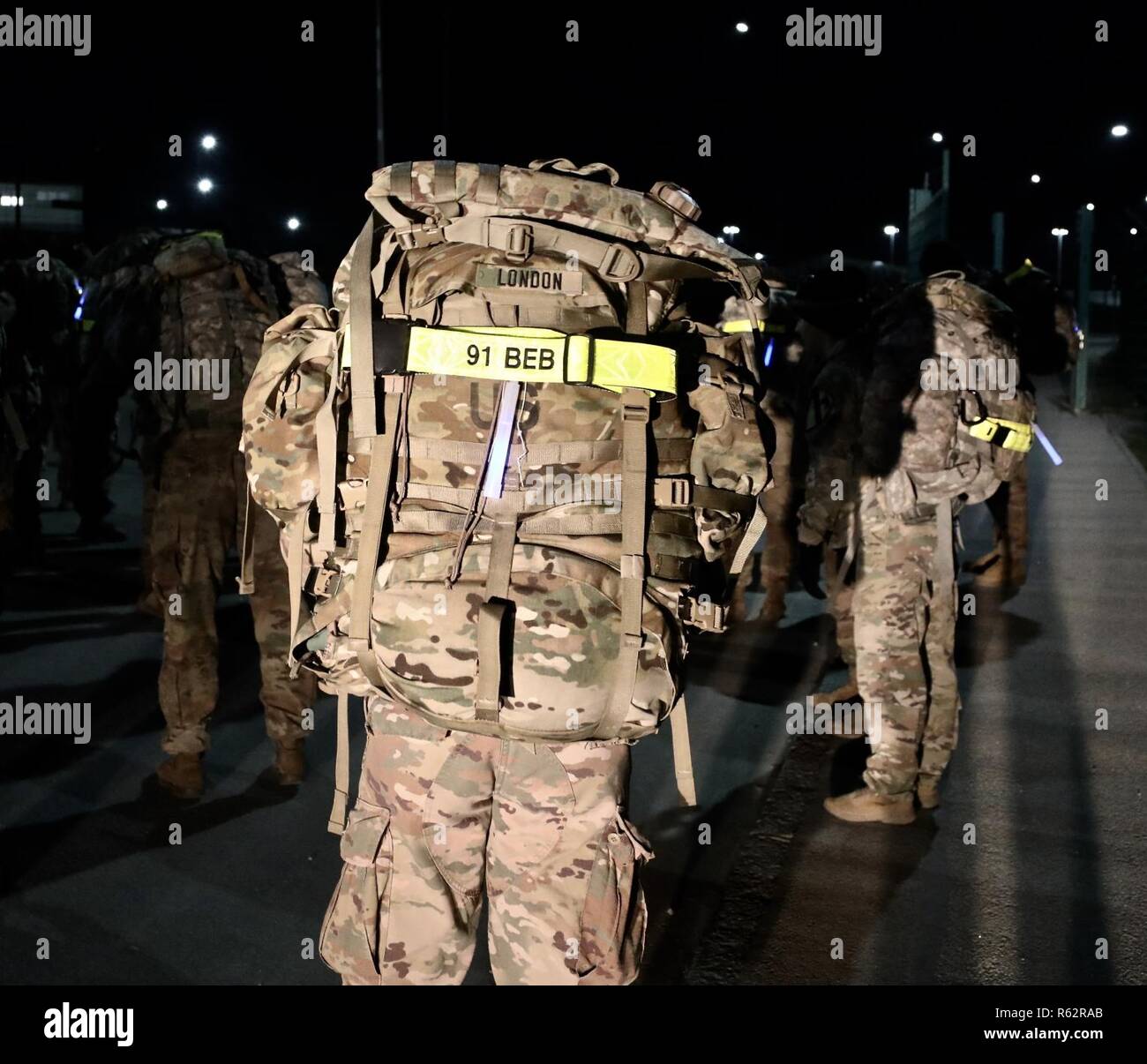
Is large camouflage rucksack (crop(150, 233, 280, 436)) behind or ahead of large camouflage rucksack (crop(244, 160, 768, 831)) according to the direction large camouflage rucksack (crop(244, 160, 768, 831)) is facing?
behind

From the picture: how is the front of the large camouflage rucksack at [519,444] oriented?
toward the camera

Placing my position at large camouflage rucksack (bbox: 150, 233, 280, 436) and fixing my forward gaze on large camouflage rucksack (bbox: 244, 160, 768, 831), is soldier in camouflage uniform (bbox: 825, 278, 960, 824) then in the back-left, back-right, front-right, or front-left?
front-left

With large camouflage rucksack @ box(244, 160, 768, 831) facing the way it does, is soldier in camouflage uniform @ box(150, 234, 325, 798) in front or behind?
behind

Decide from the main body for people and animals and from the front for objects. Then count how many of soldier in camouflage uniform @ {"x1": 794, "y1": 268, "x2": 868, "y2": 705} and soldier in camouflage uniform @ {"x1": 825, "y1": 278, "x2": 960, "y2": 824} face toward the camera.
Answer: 0

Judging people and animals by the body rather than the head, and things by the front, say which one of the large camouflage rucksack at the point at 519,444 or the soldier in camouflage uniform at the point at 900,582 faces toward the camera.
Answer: the large camouflage rucksack

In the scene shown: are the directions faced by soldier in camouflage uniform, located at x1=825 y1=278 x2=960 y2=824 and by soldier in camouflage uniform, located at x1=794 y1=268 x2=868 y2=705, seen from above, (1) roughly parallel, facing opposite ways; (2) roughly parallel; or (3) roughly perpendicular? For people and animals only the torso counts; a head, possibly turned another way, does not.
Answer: roughly parallel

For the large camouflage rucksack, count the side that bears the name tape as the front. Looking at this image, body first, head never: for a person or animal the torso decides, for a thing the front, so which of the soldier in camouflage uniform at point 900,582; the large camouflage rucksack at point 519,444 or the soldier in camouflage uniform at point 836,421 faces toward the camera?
the large camouflage rucksack

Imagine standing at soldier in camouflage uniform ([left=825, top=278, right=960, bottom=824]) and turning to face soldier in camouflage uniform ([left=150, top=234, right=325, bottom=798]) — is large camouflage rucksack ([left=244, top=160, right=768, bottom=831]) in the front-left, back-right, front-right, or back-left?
front-left
